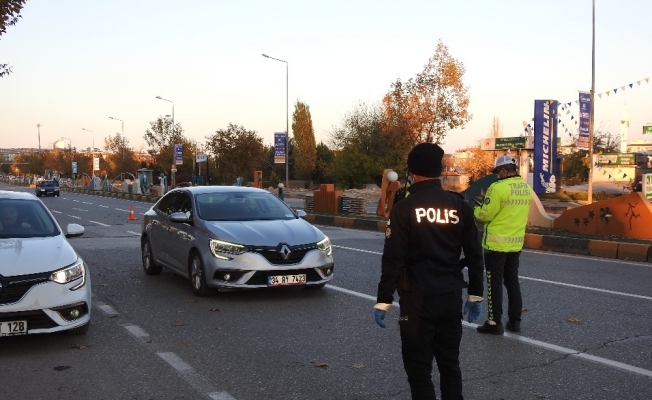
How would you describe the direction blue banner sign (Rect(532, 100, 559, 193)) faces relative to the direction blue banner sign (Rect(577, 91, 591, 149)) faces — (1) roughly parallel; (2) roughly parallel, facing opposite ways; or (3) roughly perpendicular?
roughly parallel

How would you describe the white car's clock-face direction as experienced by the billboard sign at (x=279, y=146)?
The white car is roughly at 12 o'clock from the billboard sign.

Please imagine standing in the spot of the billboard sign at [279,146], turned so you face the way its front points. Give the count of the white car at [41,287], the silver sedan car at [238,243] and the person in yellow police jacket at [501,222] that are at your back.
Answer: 0

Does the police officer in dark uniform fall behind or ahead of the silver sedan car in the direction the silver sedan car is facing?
ahead

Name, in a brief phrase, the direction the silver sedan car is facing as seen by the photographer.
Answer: facing the viewer and to the right of the viewer

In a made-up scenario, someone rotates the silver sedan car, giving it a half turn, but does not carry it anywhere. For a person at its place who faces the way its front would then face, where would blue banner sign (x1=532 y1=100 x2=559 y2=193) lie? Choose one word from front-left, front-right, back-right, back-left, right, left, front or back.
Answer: right

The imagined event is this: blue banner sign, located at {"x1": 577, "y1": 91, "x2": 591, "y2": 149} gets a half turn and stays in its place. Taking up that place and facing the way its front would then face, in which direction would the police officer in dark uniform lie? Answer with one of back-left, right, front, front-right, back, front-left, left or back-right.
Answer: back

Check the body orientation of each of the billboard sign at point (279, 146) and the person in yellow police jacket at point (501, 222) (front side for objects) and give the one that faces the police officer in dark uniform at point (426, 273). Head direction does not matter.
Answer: the billboard sign

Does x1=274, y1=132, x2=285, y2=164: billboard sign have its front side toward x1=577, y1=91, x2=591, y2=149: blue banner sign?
no

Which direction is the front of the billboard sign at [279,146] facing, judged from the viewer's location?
facing the viewer

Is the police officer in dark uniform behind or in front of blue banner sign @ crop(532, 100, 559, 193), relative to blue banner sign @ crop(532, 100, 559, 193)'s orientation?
in front

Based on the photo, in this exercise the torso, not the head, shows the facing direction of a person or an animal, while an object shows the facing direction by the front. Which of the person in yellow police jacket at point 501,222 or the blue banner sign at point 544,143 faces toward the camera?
the blue banner sign

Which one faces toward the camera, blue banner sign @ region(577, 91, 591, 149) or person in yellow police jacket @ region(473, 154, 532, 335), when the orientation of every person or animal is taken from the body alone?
the blue banner sign

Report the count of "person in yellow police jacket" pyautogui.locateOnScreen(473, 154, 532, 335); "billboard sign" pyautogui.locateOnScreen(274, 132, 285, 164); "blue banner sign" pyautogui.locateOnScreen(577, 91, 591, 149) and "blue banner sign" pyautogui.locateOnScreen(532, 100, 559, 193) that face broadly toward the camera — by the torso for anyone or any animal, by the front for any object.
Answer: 3

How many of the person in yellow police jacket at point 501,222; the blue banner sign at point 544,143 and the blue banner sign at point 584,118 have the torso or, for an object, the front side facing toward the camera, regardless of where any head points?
2

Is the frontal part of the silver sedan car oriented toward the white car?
no

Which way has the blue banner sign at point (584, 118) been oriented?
toward the camera
